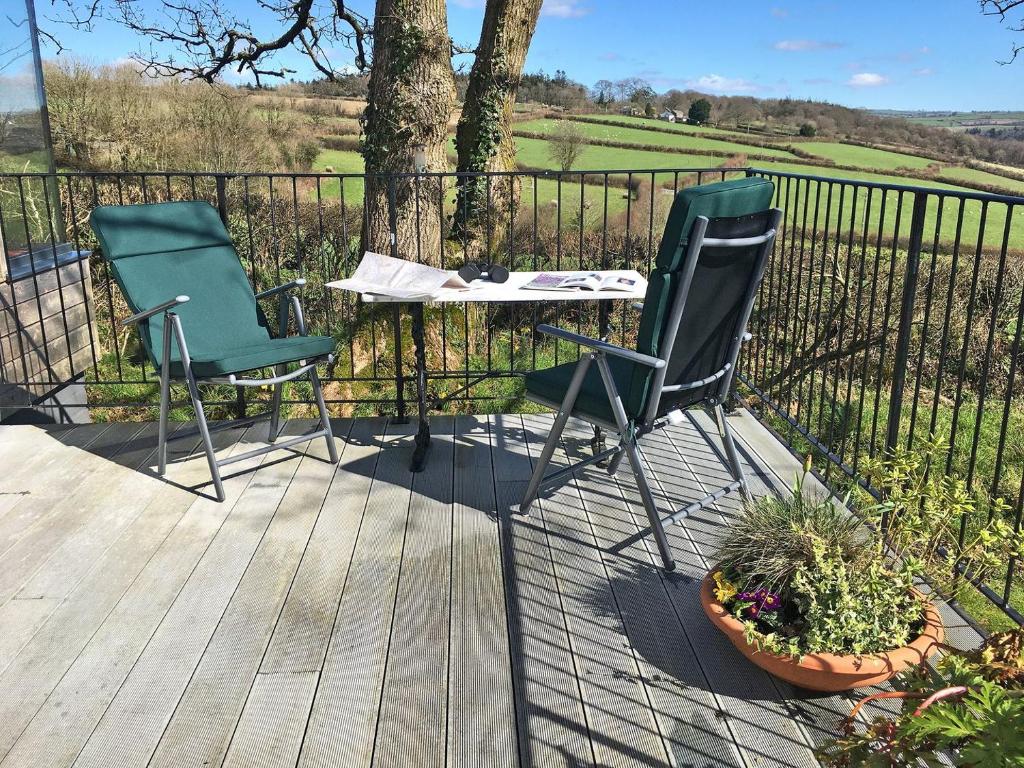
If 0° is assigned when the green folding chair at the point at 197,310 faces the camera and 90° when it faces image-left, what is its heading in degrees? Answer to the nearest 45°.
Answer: approximately 315°

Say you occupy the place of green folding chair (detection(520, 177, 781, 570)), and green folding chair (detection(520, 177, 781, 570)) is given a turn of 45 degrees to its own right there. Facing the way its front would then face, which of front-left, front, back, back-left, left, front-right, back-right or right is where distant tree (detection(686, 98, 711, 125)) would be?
front

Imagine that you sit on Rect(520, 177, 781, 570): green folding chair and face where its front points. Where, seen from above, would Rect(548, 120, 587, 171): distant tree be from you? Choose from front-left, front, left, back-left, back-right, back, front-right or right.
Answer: front-right

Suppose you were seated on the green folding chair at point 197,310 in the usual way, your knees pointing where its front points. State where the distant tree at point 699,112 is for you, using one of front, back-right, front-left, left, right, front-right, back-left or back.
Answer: left

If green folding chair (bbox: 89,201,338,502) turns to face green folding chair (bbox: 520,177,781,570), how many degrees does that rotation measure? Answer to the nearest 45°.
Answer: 0° — it already faces it

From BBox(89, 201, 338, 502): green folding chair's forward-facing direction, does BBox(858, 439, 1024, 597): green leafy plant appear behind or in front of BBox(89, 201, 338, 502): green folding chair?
in front

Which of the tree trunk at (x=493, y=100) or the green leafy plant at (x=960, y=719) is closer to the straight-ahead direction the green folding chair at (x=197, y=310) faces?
the green leafy plant

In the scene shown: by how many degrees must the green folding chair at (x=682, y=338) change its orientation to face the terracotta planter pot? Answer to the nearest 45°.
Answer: approximately 180°

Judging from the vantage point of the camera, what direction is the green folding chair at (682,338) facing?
facing away from the viewer and to the left of the viewer

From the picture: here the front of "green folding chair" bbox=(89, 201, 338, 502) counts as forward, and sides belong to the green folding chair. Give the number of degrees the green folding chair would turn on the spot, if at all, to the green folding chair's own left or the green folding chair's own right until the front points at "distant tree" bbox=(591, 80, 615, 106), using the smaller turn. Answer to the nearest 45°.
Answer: approximately 90° to the green folding chair's own left

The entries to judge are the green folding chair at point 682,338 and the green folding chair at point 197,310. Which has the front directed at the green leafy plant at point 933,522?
the green folding chair at point 197,310

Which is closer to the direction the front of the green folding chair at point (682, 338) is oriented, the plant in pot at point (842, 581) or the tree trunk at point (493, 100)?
the tree trunk

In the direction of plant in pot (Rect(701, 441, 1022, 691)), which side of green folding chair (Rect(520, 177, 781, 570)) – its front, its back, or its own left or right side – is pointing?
back

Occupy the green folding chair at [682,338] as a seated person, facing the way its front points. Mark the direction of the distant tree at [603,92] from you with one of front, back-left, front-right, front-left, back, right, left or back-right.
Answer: front-right

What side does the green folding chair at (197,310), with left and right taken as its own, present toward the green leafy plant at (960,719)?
front
